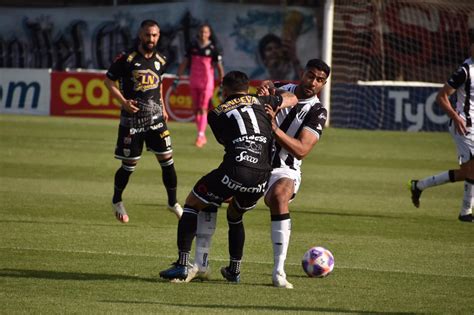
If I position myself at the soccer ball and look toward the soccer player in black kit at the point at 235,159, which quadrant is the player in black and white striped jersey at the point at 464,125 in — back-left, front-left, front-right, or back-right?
back-right

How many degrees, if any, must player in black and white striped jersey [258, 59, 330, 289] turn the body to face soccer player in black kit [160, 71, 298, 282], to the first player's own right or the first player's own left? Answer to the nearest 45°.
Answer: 0° — they already face them

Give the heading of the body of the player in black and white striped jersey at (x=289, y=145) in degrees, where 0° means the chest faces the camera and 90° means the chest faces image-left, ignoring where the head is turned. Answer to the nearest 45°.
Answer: approximately 45°

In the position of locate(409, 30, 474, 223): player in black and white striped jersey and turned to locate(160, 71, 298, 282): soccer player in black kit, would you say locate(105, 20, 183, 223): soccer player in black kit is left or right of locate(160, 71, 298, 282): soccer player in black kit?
right

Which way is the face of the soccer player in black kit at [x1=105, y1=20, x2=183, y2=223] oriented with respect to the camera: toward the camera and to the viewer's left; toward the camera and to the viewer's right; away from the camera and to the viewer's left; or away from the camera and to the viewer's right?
toward the camera and to the viewer's right
